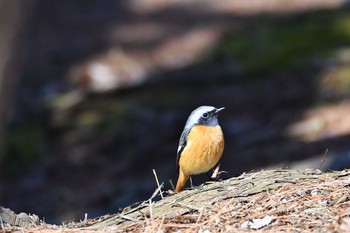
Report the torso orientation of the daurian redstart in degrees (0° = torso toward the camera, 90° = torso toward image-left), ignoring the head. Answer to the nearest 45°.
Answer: approximately 315°

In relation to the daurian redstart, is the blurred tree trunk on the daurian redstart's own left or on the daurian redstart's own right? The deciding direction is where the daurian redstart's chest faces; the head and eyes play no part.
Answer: on the daurian redstart's own right
